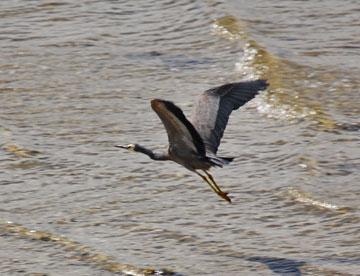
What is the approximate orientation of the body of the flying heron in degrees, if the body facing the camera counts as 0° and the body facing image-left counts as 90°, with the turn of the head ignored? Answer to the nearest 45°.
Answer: approximately 90°
